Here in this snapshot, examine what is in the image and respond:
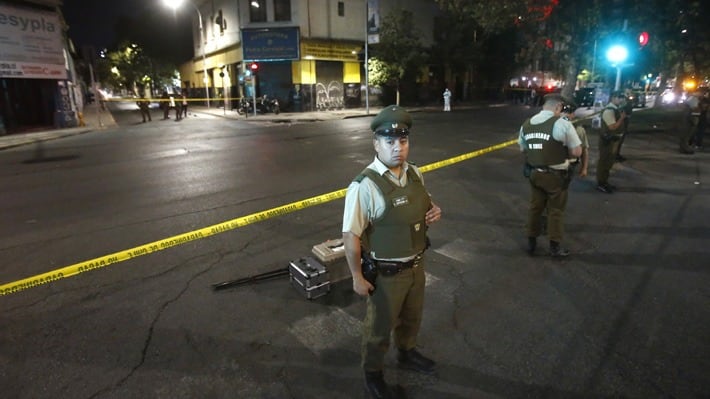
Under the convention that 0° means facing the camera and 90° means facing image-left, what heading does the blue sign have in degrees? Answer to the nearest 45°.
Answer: approximately 0°

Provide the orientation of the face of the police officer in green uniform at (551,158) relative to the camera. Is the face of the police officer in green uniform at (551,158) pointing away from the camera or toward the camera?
away from the camera

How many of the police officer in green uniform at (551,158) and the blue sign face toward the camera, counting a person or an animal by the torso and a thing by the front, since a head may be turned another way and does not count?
1

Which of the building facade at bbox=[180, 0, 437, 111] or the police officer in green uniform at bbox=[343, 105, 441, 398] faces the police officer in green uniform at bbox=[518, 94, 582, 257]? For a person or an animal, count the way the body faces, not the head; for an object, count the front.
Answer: the building facade

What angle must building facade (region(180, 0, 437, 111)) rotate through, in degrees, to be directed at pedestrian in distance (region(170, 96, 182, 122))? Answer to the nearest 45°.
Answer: approximately 45° to its right

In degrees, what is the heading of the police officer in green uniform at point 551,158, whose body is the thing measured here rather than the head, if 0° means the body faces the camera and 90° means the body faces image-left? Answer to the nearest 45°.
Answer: approximately 225°

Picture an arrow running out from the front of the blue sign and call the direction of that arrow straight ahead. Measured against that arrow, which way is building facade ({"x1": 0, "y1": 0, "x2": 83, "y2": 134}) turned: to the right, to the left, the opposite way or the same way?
to the left

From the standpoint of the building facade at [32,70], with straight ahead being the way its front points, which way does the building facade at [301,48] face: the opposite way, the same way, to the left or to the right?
to the right
